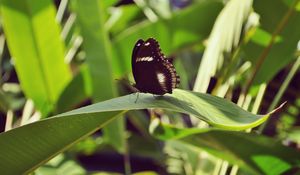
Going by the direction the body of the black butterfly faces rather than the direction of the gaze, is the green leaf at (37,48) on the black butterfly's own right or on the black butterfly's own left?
on the black butterfly's own right
